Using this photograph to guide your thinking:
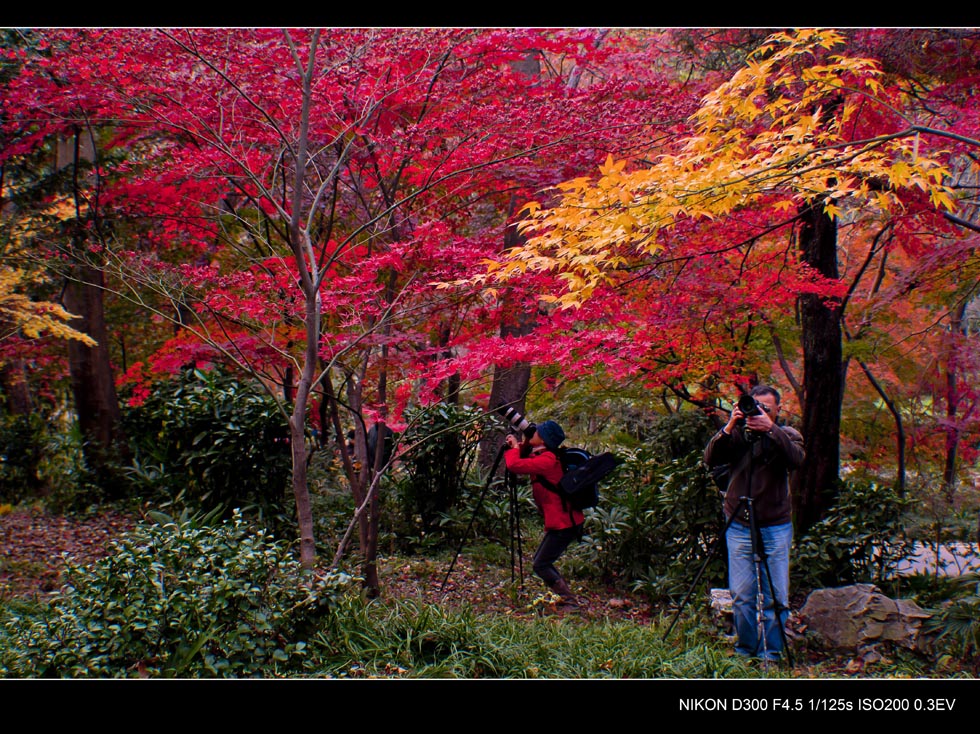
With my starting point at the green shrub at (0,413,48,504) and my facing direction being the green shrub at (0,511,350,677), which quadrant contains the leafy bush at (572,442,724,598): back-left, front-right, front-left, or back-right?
front-left

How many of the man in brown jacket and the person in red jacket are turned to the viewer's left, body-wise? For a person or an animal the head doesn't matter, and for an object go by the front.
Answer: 1

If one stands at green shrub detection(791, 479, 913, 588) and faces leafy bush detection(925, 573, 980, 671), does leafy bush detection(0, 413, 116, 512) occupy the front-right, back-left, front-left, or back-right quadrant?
back-right

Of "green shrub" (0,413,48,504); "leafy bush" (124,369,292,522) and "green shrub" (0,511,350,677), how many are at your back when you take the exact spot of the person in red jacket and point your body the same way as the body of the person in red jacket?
0

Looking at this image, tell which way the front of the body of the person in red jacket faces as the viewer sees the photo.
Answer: to the viewer's left

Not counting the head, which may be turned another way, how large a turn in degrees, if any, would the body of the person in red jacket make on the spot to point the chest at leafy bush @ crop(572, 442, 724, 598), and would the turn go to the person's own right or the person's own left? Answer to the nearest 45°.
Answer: approximately 135° to the person's own right

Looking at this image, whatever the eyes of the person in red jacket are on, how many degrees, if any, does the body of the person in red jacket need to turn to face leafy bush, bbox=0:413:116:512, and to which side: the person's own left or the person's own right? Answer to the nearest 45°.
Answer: approximately 45° to the person's own right

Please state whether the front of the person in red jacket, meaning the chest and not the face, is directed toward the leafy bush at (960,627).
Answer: no

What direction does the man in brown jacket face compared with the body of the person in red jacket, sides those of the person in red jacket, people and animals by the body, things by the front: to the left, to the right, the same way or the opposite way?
to the left

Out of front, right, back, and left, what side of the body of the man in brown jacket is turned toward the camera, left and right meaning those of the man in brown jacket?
front

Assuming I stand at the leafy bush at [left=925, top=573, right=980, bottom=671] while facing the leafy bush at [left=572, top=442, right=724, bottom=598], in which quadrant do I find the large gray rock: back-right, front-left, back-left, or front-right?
front-left

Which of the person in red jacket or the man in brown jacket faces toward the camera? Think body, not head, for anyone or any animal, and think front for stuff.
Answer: the man in brown jacket

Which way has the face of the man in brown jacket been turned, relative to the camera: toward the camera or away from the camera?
toward the camera

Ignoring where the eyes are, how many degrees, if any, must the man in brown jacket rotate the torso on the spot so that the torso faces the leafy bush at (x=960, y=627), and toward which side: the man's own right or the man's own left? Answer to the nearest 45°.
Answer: approximately 135° to the man's own left

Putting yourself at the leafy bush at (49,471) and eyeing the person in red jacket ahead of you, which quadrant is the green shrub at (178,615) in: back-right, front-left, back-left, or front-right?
front-right

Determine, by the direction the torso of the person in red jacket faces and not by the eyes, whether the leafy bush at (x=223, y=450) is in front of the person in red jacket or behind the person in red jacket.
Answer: in front

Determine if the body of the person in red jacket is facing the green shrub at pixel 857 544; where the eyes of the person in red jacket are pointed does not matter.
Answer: no
